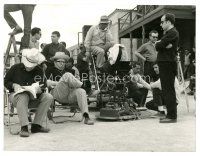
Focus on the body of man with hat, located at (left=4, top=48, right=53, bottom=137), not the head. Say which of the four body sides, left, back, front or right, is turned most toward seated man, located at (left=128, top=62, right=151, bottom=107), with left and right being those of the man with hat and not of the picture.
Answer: left

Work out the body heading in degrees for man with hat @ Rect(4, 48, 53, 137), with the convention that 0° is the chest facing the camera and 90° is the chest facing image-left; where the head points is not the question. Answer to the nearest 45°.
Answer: approximately 315°

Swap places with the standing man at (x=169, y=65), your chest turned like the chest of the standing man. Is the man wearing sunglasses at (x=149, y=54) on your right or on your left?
on your right

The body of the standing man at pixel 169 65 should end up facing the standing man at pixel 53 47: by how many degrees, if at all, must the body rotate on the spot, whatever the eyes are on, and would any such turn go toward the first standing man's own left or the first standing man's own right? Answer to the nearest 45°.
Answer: approximately 45° to the first standing man's own right

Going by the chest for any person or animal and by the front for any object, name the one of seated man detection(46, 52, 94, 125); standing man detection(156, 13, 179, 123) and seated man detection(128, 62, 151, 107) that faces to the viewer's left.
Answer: the standing man

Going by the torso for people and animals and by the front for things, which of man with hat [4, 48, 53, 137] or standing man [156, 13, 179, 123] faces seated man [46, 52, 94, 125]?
the standing man

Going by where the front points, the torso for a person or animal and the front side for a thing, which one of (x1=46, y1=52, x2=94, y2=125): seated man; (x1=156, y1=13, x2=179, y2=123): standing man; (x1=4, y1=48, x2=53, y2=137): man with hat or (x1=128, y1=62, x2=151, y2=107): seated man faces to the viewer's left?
the standing man

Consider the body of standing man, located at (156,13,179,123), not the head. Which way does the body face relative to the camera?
to the viewer's left
